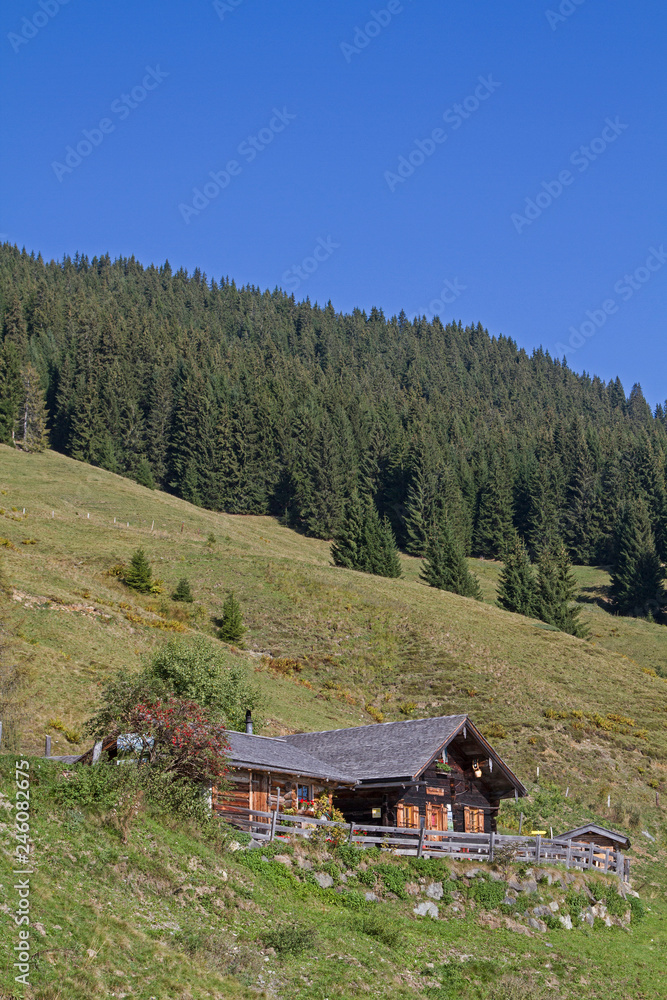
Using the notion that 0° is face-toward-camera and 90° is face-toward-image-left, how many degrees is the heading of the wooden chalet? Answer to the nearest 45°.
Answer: approximately 315°

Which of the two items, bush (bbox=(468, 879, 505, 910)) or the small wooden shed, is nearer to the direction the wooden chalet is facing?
the bush

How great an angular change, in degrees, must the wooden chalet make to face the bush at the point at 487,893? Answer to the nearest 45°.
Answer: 0° — it already faces it

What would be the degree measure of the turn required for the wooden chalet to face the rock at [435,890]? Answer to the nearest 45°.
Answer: approximately 45° to its right

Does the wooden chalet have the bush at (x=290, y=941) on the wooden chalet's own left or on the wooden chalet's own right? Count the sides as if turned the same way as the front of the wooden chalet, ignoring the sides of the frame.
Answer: on the wooden chalet's own right

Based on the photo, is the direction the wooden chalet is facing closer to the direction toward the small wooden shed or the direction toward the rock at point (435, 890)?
the rock

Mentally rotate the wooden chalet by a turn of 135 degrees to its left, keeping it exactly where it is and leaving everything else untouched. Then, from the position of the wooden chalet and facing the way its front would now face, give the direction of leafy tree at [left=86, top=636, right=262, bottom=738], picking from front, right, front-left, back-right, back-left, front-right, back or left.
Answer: left
